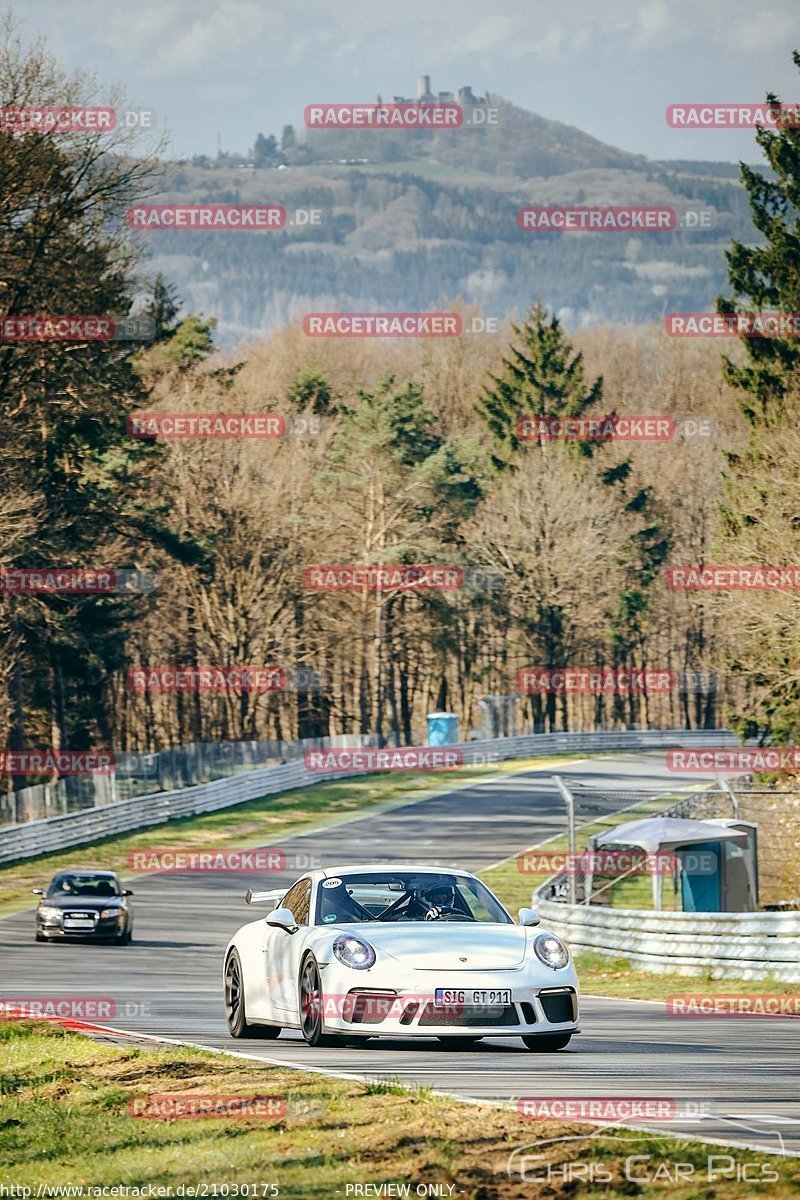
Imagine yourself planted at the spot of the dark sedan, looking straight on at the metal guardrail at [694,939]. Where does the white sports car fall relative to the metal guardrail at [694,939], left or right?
right

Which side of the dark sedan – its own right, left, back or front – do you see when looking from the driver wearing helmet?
front

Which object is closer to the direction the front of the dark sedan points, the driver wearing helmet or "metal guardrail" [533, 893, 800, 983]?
the driver wearing helmet

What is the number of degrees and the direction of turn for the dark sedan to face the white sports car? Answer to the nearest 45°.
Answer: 0° — it already faces it

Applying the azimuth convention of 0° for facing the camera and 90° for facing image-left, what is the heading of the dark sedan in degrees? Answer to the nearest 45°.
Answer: approximately 0°

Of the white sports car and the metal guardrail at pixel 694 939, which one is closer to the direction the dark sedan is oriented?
the white sports car
